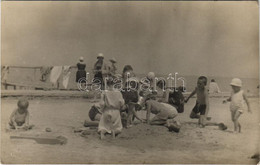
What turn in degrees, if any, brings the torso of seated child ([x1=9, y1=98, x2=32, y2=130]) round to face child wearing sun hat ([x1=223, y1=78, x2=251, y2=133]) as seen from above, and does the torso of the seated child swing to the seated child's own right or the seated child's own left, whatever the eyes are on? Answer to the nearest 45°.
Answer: approximately 90° to the seated child's own left

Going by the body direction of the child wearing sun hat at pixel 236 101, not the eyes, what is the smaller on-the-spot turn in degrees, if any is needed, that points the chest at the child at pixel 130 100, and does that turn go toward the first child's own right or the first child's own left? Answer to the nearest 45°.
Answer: approximately 45° to the first child's own right
